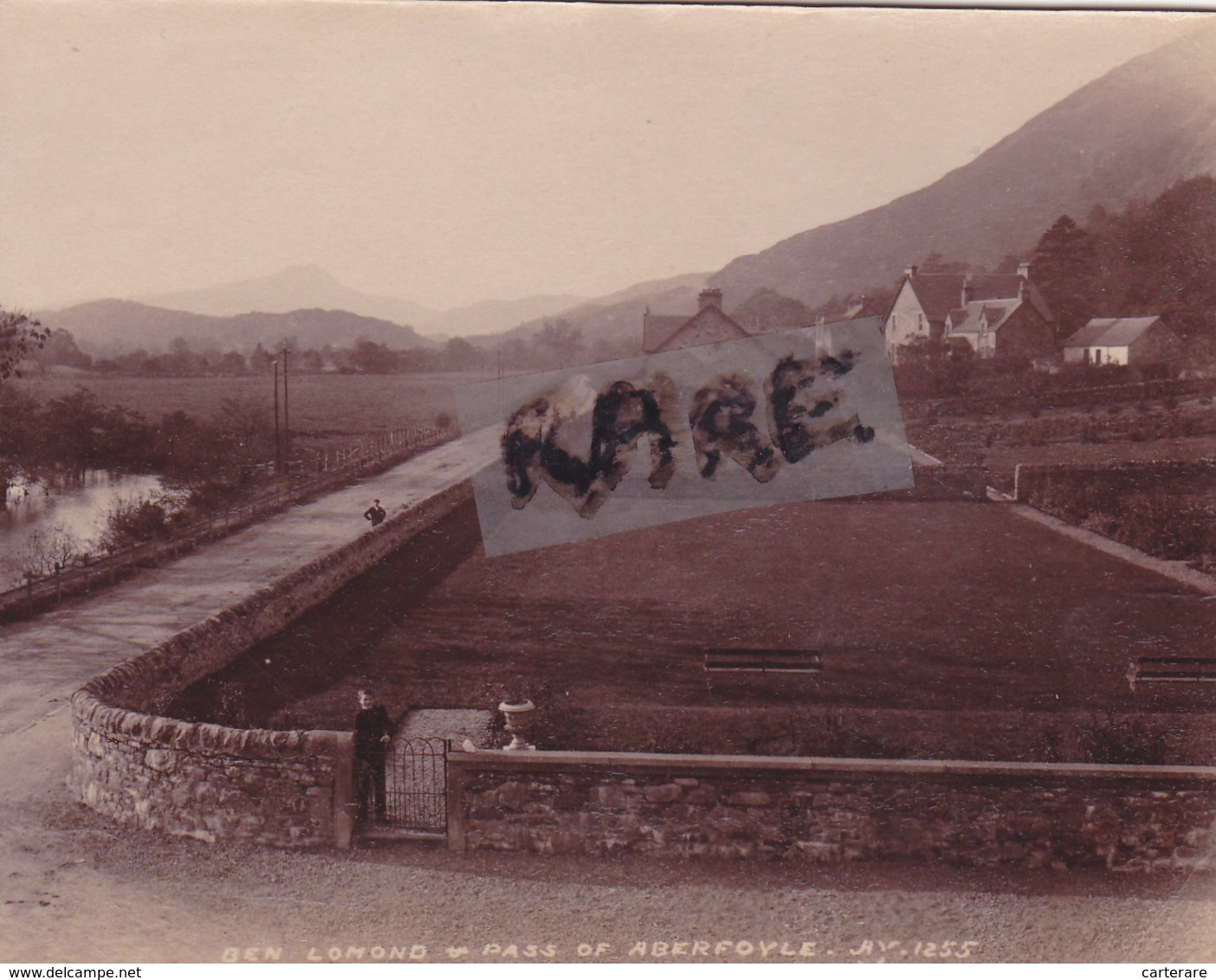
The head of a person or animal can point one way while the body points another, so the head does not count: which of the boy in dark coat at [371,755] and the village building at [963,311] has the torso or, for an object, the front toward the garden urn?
the village building

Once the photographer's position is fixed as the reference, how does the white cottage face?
facing the viewer and to the left of the viewer

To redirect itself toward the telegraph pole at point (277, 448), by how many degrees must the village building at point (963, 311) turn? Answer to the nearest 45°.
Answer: approximately 45° to its right

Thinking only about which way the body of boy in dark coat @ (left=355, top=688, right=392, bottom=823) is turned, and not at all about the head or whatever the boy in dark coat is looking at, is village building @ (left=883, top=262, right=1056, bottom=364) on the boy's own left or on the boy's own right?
on the boy's own left

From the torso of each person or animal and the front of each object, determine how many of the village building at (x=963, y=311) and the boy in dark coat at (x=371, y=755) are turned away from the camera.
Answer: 0

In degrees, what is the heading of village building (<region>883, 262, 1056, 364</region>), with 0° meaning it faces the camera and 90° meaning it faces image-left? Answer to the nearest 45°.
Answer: approximately 45°

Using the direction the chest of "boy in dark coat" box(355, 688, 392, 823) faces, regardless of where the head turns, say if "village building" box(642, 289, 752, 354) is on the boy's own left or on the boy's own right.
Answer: on the boy's own left

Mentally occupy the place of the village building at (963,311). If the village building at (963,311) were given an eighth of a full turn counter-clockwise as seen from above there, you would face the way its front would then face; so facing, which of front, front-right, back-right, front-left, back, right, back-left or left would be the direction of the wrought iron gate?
front-right

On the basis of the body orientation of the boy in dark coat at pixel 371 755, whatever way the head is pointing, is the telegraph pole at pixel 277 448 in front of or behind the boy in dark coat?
behind

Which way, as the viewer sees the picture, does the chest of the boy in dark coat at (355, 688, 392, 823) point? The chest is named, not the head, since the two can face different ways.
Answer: toward the camera

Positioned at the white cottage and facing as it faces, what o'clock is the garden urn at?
The garden urn is roughly at 12 o'clock from the white cottage.

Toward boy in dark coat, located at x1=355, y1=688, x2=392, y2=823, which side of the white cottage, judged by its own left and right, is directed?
front
